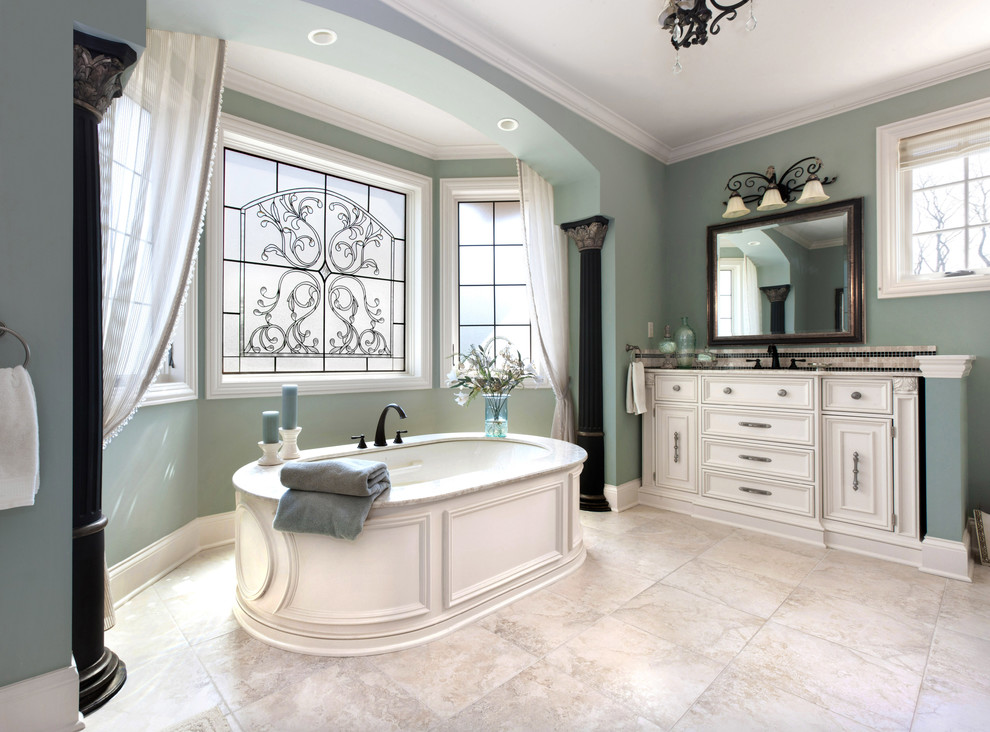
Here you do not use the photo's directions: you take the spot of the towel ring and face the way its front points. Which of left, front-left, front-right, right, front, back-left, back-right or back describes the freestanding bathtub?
left

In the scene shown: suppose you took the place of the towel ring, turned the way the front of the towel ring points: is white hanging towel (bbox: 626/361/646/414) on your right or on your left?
on your left

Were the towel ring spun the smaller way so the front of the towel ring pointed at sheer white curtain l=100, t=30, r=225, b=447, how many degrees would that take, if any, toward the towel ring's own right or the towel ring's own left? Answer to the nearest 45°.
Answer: approximately 135° to the towel ring's own left

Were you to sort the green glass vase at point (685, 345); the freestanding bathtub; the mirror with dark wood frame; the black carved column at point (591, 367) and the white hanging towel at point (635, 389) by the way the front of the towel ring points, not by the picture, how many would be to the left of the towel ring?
5

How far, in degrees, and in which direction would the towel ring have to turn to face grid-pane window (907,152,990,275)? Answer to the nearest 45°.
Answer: approximately 90° to its left

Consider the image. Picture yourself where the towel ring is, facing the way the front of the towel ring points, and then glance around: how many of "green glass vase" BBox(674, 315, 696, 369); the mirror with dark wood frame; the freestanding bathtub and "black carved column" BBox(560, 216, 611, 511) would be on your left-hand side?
4

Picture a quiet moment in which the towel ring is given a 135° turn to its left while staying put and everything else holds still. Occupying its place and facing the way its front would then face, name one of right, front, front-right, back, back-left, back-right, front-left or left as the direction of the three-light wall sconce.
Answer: front-right

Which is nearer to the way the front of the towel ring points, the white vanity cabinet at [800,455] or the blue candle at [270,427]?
the white vanity cabinet

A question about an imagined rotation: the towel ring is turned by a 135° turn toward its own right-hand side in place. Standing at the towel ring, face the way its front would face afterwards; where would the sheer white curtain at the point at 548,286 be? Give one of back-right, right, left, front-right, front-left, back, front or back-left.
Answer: back-right

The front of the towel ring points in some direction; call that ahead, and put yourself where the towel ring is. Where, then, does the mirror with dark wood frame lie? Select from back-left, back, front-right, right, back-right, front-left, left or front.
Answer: left

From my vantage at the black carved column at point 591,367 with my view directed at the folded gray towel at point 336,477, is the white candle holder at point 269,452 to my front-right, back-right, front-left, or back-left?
front-right

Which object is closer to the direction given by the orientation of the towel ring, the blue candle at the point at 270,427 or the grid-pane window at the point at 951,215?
the grid-pane window

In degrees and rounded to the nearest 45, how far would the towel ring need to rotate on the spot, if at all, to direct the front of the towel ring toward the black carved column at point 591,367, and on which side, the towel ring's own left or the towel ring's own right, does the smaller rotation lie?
approximately 90° to the towel ring's own left
